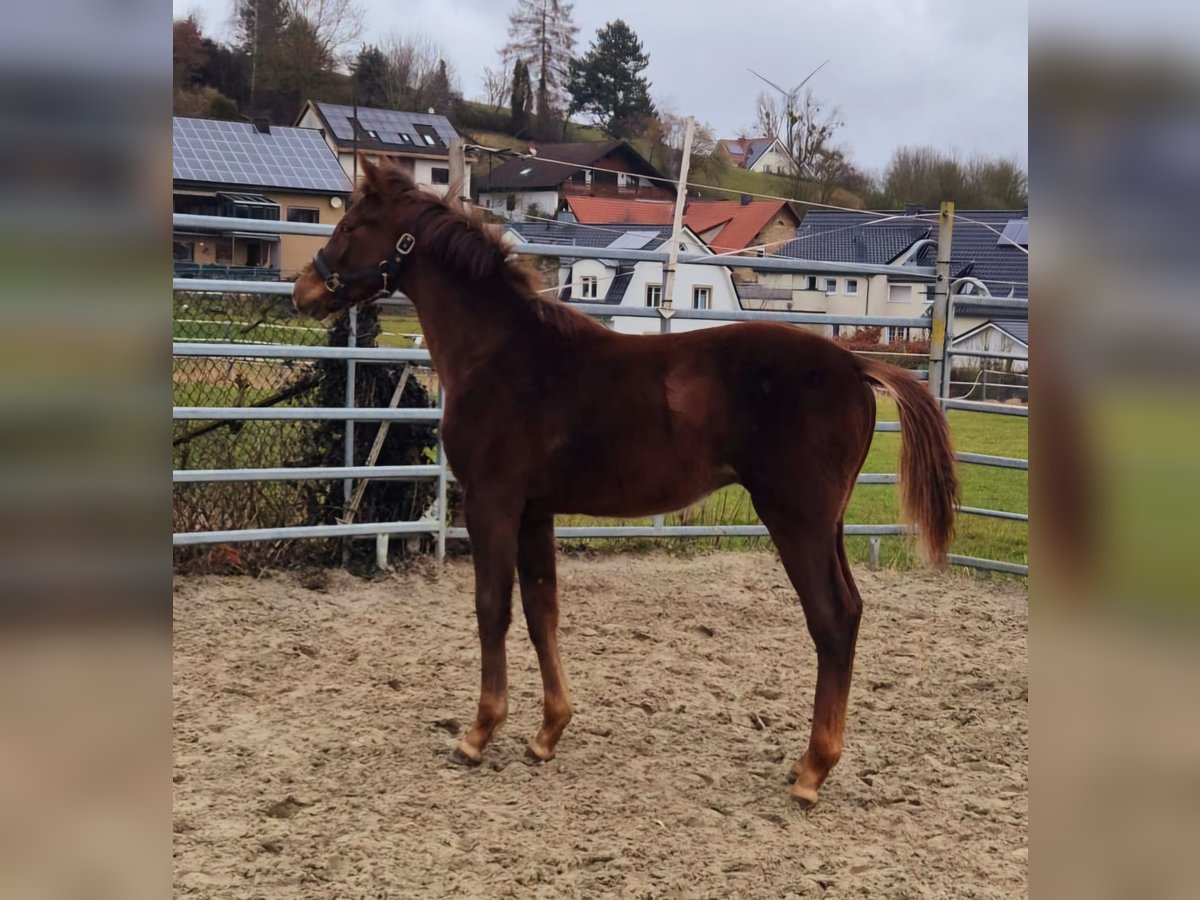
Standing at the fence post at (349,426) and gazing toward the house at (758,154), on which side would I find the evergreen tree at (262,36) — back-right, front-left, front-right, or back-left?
front-left

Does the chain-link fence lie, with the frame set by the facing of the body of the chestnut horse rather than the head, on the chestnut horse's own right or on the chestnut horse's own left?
on the chestnut horse's own right

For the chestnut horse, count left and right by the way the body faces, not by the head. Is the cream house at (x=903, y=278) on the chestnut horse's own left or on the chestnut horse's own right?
on the chestnut horse's own right

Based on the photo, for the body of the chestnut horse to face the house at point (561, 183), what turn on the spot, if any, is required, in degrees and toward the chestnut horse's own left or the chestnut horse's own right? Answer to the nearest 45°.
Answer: approximately 90° to the chestnut horse's own right

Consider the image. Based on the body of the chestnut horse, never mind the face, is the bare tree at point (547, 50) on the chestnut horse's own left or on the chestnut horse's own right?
on the chestnut horse's own right

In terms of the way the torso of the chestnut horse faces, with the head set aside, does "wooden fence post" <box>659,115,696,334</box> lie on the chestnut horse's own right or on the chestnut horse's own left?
on the chestnut horse's own right

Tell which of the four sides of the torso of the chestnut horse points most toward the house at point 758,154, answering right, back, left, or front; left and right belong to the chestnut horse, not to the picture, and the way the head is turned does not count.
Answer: right

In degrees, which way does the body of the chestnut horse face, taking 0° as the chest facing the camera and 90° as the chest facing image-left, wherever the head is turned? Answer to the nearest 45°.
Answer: approximately 90°

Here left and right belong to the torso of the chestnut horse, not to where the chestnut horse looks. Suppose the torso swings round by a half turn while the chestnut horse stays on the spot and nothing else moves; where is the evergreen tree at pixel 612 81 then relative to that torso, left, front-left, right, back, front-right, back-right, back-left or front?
left

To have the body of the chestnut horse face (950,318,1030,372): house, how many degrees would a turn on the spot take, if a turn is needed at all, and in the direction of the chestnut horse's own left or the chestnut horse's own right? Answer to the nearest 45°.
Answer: approximately 135° to the chestnut horse's own right

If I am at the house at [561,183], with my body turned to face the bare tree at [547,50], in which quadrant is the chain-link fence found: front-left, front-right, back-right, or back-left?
back-left
